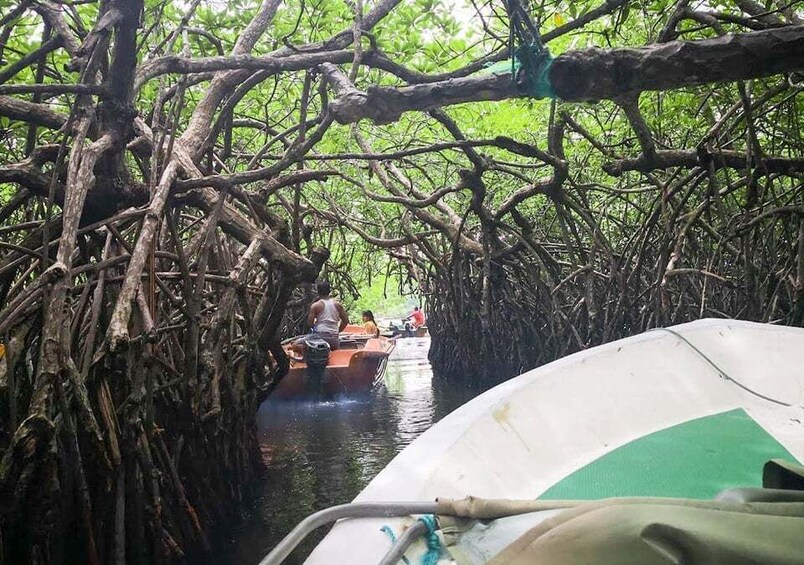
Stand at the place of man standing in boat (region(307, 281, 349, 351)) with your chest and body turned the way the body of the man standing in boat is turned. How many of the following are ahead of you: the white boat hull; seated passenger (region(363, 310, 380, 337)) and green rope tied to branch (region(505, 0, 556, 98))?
1

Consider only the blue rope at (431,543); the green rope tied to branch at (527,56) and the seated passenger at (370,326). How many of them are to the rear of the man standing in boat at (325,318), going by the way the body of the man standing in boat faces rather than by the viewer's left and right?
2

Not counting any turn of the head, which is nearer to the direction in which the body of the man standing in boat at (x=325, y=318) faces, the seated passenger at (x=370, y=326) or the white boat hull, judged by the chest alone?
the seated passenger

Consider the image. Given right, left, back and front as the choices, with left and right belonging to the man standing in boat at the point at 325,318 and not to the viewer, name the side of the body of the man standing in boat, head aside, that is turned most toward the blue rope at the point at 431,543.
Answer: back

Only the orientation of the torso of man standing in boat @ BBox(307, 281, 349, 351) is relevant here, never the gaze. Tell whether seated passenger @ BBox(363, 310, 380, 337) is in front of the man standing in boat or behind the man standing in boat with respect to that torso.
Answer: in front

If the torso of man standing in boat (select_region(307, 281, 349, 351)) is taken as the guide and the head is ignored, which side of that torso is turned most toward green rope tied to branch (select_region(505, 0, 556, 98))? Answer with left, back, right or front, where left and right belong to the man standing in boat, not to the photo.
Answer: back

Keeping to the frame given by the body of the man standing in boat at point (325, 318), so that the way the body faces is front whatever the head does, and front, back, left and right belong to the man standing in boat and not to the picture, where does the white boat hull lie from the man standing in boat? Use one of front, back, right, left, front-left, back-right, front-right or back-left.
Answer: back

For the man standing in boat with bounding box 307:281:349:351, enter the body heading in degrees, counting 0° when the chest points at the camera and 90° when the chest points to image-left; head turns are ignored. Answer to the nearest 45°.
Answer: approximately 180°
